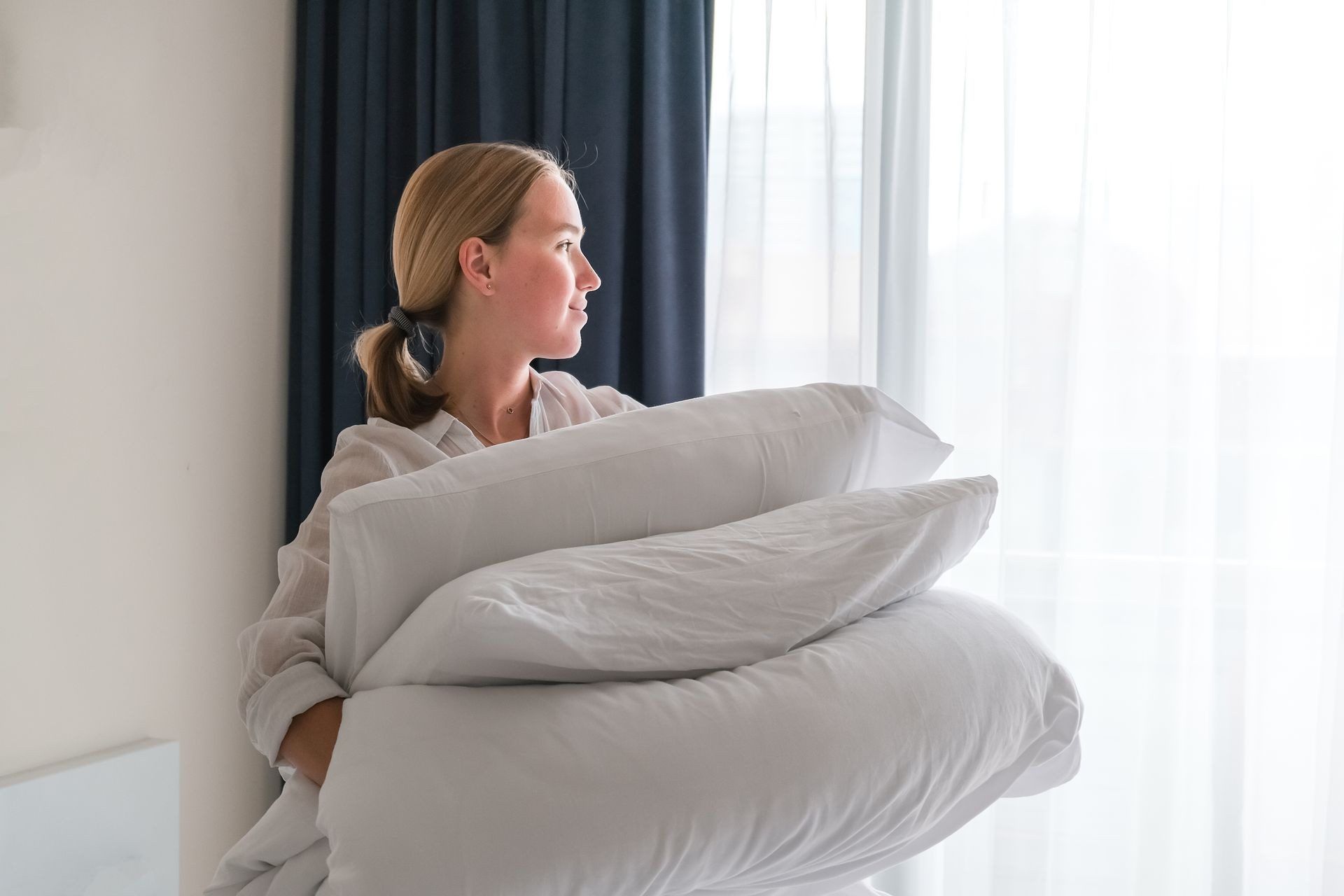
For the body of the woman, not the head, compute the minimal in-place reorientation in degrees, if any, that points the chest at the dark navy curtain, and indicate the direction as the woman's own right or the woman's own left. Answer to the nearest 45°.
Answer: approximately 135° to the woman's own left

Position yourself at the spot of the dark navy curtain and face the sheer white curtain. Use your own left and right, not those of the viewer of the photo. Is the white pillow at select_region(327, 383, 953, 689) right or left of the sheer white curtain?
right

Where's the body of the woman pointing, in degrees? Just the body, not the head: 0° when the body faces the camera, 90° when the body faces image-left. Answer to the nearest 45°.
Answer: approximately 315°

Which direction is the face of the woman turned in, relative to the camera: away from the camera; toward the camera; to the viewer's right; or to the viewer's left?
to the viewer's right
